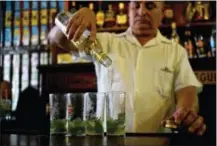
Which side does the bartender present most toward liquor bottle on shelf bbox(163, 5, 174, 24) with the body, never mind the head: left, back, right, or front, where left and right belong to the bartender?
back

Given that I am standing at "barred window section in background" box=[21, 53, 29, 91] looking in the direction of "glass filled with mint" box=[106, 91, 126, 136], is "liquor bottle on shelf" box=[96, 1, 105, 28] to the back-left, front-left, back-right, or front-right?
front-left

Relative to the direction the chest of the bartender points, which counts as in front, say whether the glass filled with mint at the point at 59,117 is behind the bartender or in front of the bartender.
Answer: in front

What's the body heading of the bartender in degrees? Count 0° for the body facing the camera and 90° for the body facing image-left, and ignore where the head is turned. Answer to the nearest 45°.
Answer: approximately 0°

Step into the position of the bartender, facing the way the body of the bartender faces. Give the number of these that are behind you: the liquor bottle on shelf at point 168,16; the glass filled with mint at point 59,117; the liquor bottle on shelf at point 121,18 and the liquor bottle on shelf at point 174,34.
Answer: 3

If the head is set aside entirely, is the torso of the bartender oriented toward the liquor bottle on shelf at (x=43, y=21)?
no

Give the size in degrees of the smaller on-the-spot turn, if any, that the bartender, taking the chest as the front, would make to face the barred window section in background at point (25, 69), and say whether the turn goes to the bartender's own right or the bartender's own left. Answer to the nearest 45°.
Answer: approximately 135° to the bartender's own right

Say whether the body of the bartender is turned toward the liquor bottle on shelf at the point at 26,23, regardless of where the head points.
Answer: no

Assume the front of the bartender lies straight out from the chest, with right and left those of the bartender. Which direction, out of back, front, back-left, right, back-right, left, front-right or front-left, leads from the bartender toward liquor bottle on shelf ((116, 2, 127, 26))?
back

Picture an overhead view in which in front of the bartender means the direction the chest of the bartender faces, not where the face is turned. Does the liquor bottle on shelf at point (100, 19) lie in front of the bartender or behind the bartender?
behind

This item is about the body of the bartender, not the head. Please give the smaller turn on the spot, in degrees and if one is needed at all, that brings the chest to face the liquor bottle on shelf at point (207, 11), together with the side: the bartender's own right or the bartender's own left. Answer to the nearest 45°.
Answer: approximately 180°

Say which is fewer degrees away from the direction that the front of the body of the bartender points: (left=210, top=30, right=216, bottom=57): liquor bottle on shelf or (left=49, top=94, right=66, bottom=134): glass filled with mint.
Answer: the glass filled with mint

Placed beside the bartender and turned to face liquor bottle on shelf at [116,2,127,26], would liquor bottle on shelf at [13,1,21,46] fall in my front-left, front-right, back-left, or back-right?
front-left

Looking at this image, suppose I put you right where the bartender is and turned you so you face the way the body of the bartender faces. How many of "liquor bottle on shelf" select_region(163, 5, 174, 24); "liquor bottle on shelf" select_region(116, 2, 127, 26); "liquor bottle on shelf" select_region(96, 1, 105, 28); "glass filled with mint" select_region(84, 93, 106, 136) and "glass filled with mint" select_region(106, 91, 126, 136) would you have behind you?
3

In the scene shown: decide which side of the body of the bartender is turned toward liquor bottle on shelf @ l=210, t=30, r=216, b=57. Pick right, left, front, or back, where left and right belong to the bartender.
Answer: back

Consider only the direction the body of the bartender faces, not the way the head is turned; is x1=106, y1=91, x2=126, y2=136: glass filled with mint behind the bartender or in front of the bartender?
in front

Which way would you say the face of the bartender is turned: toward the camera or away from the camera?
toward the camera

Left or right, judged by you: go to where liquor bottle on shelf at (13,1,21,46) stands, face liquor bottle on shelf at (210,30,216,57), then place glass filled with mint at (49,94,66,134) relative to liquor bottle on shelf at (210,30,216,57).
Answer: right

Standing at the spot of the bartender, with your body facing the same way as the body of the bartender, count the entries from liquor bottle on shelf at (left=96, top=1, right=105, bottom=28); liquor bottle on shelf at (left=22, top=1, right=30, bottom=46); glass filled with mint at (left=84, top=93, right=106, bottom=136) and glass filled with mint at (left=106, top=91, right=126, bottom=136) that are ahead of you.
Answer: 2
